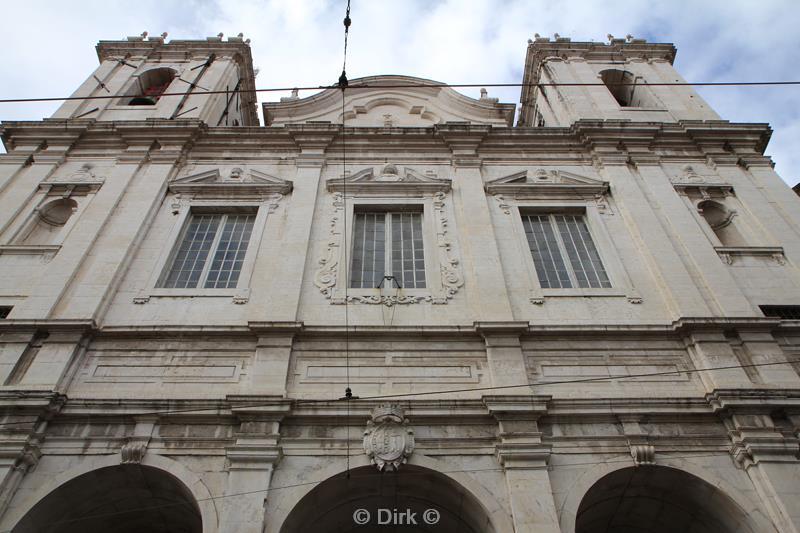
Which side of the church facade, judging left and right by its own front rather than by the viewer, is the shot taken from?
front
